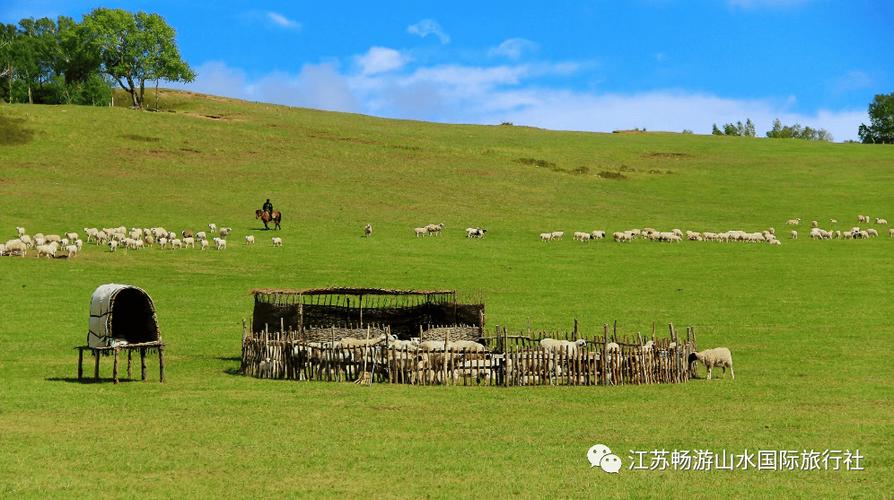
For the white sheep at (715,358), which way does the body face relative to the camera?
to the viewer's left

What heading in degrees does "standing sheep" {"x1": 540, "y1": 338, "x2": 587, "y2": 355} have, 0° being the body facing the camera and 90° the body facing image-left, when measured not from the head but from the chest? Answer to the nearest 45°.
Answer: approximately 270°

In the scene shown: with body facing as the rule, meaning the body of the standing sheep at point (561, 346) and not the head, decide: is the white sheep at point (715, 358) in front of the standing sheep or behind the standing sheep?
in front

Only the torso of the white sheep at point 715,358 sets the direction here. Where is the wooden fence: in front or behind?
in front

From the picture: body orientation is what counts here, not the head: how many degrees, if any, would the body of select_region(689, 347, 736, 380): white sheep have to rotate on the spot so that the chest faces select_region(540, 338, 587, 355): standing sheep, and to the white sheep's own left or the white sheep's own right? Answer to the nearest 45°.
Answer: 0° — it already faces it
